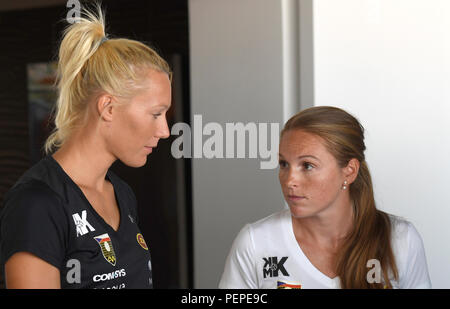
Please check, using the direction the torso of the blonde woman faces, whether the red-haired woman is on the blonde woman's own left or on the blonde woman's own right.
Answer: on the blonde woman's own left

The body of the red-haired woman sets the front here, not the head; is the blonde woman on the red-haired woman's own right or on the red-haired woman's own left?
on the red-haired woman's own right

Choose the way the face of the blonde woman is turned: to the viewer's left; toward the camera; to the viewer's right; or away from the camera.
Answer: to the viewer's right

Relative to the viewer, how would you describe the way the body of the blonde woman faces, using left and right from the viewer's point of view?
facing the viewer and to the right of the viewer

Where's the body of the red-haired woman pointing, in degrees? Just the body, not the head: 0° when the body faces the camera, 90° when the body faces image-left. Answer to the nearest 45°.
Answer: approximately 0°

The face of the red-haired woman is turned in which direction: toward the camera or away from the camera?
toward the camera

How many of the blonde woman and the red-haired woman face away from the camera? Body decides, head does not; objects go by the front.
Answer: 0
